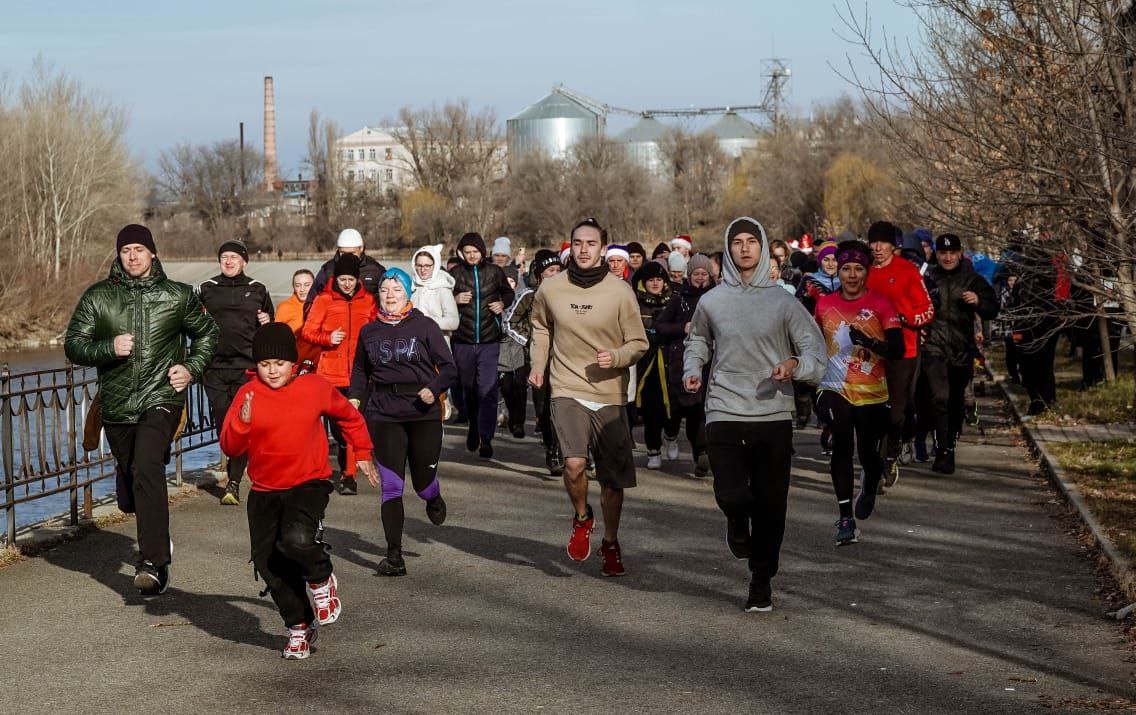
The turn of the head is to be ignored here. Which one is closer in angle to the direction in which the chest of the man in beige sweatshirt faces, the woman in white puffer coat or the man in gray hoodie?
the man in gray hoodie

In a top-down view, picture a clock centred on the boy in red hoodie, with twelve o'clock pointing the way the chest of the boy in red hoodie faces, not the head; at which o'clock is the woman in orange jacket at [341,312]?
The woman in orange jacket is roughly at 6 o'clock from the boy in red hoodie.

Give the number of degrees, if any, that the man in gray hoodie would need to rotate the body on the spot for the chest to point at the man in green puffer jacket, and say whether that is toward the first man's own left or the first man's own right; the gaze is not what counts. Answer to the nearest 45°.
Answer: approximately 90° to the first man's own right

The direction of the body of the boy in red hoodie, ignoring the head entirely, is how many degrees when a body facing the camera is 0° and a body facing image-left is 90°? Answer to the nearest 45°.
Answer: approximately 0°

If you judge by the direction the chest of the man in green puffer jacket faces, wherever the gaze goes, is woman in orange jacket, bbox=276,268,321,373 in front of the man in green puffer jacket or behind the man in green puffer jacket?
behind

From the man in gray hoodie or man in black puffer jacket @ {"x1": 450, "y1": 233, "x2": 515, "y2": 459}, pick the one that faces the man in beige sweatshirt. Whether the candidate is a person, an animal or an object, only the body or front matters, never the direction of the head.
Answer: the man in black puffer jacket

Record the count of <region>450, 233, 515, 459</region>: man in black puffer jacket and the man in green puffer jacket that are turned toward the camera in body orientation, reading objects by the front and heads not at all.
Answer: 2

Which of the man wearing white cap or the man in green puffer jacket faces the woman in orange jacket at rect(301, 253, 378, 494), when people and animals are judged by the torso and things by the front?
the man wearing white cap

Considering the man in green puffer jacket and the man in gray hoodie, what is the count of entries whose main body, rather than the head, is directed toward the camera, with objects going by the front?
2

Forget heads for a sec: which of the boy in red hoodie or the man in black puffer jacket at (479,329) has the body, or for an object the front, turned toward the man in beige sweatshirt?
the man in black puffer jacket
